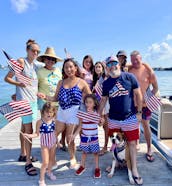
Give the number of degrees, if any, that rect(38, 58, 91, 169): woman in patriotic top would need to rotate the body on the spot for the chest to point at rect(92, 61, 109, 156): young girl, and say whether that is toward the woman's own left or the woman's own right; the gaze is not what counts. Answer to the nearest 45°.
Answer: approximately 135° to the woman's own left

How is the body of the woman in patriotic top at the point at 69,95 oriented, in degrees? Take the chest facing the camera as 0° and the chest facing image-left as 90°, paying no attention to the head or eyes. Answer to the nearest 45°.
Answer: approximately 0°
